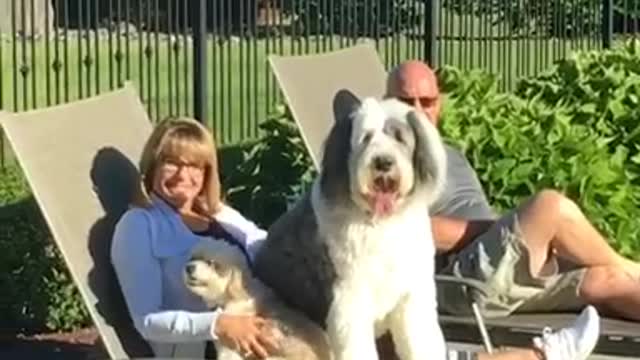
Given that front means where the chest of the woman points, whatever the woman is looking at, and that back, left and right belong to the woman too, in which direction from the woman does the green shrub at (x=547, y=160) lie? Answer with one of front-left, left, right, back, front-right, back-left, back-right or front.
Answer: left

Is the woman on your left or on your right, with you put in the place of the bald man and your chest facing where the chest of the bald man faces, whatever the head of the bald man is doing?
on your right

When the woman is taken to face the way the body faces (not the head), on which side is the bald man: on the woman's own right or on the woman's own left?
on the woman's own left

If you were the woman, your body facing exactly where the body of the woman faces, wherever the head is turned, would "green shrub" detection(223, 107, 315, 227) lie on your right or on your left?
on your left

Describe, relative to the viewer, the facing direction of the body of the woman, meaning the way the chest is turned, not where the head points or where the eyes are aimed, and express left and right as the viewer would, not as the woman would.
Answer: facing the viewer and to the right of the viewer

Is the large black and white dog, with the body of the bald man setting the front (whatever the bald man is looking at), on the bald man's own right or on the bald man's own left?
on the bald man's own right

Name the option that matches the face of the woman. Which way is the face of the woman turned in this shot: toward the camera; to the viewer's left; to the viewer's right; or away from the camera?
toward the camera

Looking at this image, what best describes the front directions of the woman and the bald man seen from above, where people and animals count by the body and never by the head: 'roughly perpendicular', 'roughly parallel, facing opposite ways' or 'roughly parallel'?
roughly parallel

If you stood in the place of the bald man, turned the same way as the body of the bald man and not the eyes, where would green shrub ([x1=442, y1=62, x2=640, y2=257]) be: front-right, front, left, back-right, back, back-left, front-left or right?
back-left

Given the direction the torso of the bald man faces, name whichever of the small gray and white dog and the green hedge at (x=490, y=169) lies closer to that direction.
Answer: the small gray and white dog

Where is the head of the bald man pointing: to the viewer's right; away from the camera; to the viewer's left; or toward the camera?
toward the camera
